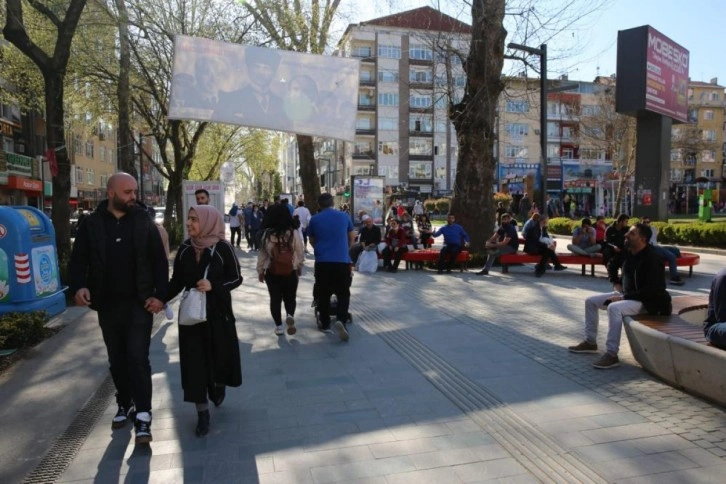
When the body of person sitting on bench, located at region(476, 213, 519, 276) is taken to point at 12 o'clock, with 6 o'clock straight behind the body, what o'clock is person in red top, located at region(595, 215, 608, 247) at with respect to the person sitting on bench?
The person in red top is roughly at 7 o'clock from the person sitting on bench.

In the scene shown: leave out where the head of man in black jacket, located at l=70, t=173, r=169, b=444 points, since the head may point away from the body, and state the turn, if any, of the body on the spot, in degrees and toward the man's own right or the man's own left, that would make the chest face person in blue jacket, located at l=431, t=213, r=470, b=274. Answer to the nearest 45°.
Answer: approximately 135° to the man's own left

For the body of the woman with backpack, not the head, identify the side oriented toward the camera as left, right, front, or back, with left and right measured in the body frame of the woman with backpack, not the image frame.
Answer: back

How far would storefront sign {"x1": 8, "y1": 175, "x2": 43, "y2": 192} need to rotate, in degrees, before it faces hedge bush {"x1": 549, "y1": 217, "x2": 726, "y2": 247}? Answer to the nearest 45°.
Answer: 0° — it already faces it

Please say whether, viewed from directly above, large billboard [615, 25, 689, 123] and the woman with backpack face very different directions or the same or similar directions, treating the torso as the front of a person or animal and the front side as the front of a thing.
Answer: very different directions

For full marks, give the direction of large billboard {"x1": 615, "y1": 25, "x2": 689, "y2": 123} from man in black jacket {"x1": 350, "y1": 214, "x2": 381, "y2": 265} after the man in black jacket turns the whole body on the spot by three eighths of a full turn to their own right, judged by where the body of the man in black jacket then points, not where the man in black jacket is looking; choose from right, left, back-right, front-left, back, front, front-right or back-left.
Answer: front-right

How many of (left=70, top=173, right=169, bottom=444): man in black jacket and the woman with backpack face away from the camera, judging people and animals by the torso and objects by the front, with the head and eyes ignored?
1

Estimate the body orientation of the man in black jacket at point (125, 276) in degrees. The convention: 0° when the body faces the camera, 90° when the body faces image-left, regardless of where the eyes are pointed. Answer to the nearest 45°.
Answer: approximately 0°

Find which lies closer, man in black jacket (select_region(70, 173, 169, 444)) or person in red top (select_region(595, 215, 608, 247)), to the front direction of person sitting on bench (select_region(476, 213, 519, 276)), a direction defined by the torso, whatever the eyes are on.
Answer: the man in black jacket
